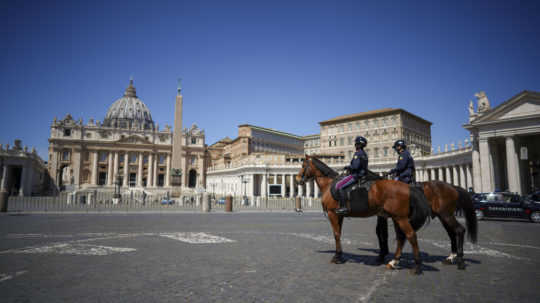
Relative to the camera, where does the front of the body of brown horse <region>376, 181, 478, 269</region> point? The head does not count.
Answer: to the viewer's left

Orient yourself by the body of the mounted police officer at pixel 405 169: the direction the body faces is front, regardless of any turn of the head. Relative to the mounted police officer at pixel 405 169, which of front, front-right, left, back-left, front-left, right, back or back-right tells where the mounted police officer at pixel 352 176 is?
front-left

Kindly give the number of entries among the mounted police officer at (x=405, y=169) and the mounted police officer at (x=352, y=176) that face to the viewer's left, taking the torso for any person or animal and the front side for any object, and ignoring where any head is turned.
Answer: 2

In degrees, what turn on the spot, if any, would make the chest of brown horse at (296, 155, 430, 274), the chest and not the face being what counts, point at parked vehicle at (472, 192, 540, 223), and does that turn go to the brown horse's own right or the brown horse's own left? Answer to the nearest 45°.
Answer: approximately 135° to the brown horse's own right

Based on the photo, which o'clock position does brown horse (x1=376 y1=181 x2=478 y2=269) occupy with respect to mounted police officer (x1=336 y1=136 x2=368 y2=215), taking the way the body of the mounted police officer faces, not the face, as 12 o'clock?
The brown horse is roughly at 5 o'clock from the mounted police officer.

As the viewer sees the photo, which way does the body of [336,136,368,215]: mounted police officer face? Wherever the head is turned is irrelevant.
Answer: to the viewer's left

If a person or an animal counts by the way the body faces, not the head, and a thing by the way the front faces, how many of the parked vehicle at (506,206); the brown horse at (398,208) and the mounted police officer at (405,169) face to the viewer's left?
2

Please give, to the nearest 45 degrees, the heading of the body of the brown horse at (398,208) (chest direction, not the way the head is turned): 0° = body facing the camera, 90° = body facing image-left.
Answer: approximately 90°

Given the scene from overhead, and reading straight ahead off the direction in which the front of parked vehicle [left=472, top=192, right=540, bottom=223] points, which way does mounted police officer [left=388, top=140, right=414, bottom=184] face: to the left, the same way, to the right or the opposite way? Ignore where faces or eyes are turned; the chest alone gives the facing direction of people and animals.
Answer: the opposite way

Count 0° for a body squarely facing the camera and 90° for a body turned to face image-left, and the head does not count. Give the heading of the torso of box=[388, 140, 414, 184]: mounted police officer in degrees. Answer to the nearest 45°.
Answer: approximately 90°

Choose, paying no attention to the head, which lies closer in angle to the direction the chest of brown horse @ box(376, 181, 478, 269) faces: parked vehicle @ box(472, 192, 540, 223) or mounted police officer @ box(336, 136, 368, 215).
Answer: the mounted police officer
